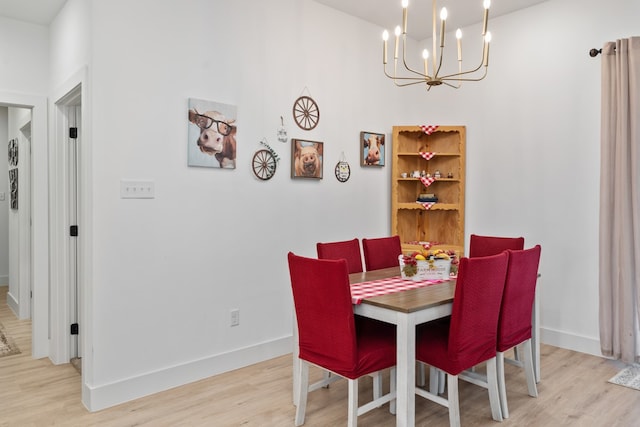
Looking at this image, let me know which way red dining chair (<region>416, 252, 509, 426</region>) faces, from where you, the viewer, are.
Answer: facing away from the viewer and to the left of the viewer

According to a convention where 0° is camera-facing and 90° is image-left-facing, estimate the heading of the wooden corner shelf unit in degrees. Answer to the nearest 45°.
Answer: approximately 0°

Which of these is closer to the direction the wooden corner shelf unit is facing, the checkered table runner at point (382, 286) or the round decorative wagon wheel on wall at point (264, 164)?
the checkered table runner

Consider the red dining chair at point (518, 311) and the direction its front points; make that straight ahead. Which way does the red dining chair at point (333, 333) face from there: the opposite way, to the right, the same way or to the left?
to the right

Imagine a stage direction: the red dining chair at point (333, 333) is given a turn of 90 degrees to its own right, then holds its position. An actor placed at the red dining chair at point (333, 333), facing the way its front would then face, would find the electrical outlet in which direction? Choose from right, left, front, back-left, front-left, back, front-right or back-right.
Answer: back

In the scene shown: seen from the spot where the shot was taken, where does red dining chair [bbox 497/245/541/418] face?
facing away from the viewer and to the left of the viewer
